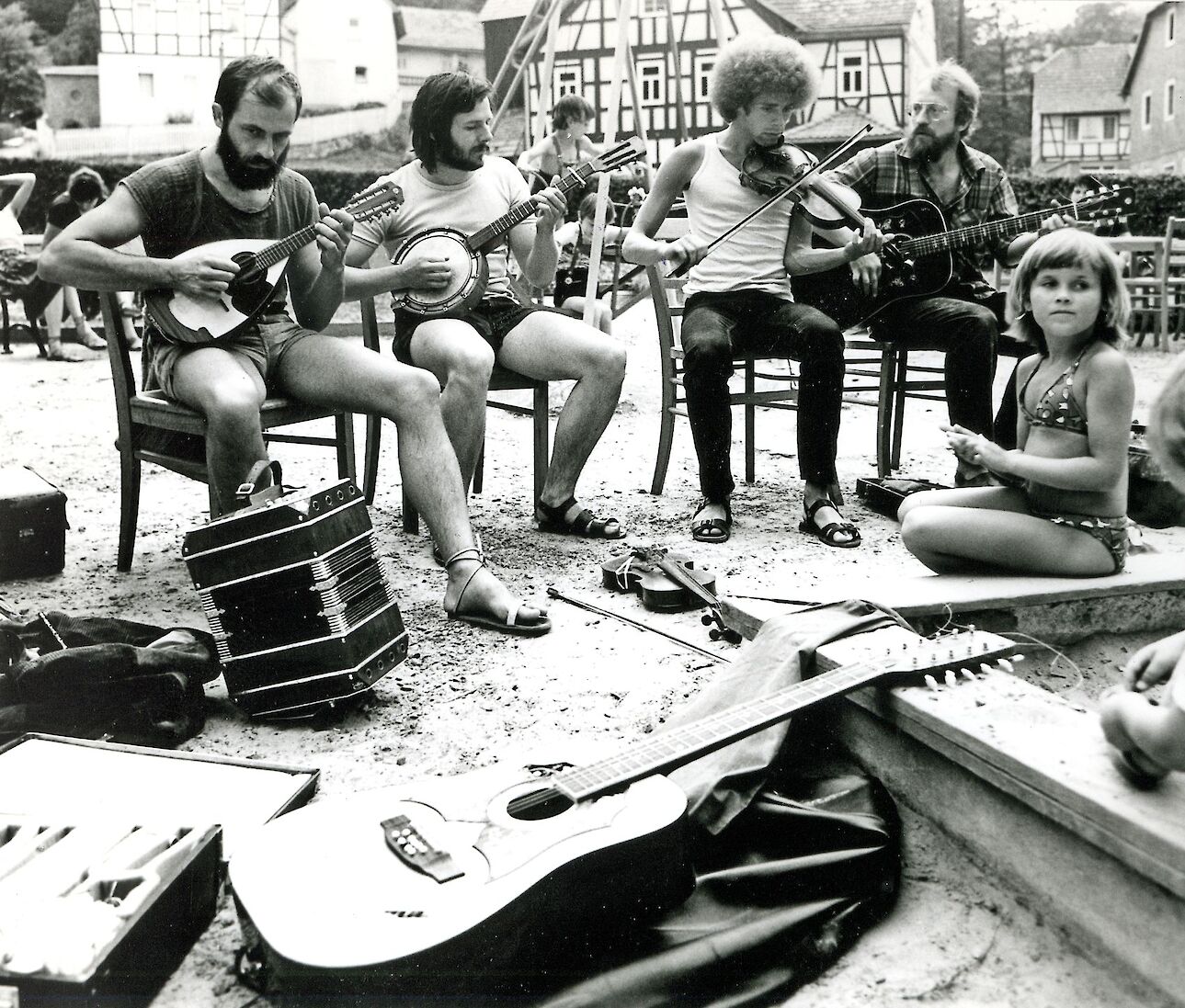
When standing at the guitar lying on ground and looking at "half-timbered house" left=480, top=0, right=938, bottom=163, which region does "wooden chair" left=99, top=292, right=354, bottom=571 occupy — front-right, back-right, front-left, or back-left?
front-left

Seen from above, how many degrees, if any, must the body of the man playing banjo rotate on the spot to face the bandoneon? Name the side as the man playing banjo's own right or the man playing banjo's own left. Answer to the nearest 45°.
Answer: approximately 45° to the man playing banjo's own right

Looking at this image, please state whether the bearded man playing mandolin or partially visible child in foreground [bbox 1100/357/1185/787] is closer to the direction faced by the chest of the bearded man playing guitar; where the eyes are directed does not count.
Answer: the partially visible child in foreground

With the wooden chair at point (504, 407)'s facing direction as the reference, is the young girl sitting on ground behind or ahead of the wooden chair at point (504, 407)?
ahead

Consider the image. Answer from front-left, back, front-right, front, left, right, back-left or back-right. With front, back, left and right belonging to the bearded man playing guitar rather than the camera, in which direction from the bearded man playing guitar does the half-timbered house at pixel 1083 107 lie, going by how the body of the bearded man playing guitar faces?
back

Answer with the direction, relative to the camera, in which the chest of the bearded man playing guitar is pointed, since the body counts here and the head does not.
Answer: toward the camera

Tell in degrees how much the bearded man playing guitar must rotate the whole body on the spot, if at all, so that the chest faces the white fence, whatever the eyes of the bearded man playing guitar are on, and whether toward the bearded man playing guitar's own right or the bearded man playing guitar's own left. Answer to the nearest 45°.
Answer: approximately 135° to the bearded man playing guitar's own right

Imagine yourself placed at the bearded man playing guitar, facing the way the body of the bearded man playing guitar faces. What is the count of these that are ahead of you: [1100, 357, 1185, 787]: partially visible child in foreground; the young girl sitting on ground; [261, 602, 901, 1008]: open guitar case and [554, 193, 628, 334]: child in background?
3

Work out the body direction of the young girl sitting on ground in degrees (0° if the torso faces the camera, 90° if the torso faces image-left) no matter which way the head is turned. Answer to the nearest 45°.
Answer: approximately 45°

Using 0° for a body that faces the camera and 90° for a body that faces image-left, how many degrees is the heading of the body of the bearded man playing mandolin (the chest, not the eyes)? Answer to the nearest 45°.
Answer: approximately 315°

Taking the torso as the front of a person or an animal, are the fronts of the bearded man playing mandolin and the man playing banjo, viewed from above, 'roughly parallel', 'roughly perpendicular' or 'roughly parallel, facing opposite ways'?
roughly parallel

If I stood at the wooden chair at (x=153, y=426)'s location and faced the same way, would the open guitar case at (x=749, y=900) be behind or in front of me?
in front

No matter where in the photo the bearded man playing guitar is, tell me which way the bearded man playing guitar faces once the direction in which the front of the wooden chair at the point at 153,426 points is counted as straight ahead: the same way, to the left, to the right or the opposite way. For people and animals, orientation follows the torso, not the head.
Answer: to the right

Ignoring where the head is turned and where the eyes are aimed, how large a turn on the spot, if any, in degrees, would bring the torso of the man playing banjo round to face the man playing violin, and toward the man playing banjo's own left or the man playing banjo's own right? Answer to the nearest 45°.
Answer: approximately 45° to the man playing banjo's own left

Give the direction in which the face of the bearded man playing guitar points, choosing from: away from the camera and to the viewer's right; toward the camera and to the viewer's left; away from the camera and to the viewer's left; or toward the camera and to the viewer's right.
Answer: toward the camera and to the viewer's left
